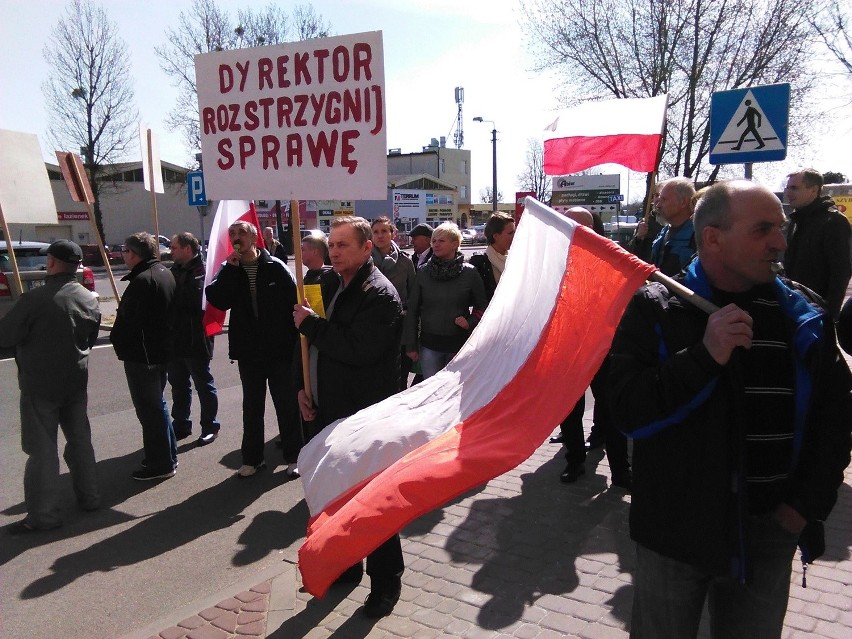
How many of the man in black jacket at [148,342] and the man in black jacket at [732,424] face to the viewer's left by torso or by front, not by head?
1

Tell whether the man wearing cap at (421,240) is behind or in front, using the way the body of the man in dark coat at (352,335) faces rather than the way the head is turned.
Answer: behind

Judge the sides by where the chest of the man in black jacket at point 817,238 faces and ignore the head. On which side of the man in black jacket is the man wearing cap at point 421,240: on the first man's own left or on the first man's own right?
on the first man's own right

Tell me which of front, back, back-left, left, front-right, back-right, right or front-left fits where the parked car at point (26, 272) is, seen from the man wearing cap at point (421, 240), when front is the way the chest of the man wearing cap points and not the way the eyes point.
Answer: right

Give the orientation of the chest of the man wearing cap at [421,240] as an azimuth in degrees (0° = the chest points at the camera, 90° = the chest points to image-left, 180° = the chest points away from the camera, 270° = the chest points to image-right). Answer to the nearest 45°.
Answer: approximately 45°

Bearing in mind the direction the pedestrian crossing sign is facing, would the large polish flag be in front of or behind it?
in front

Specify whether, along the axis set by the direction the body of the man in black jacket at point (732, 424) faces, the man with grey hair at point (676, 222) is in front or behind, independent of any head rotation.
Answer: behind

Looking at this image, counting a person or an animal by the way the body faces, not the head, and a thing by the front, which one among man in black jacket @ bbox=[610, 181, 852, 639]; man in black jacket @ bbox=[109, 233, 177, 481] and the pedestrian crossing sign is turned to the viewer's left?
man in black jacket @ bbox=[109, 233, 177, 481]
